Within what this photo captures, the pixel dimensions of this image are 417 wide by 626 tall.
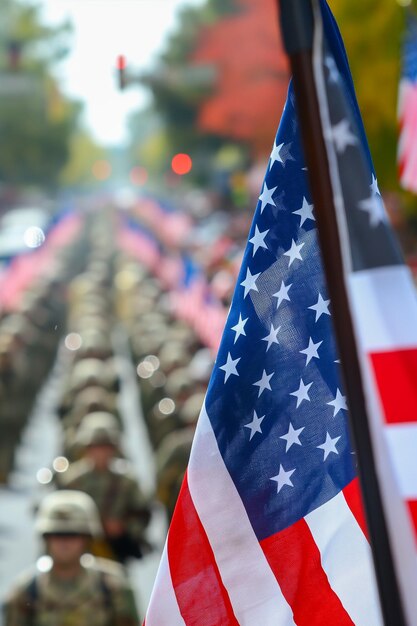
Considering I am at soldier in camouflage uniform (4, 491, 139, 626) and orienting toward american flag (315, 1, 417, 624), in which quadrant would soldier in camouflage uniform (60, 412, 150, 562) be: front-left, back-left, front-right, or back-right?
back-left

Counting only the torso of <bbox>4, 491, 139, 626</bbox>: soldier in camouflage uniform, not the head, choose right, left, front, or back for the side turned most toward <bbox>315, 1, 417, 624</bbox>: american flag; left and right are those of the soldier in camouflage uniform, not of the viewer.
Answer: front

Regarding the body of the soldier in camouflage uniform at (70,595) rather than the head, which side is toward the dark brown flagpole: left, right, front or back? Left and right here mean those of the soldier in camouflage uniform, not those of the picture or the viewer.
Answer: front

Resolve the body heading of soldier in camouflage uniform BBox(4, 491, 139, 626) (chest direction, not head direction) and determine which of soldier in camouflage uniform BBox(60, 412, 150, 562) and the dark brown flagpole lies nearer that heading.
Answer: the dark brown flagpole

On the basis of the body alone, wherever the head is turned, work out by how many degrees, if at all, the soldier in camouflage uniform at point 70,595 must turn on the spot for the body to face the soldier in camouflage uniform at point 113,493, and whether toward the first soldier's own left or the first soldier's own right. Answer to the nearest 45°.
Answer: approximately 180°

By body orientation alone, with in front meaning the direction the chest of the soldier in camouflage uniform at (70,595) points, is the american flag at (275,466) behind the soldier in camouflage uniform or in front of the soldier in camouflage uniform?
in front

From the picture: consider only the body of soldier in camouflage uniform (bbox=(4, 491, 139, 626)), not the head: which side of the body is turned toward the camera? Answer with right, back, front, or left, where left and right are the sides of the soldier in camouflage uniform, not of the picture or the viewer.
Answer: front

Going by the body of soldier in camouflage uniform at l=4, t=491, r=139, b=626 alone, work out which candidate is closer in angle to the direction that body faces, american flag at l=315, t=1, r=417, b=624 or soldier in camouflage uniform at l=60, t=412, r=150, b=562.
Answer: the american flag
